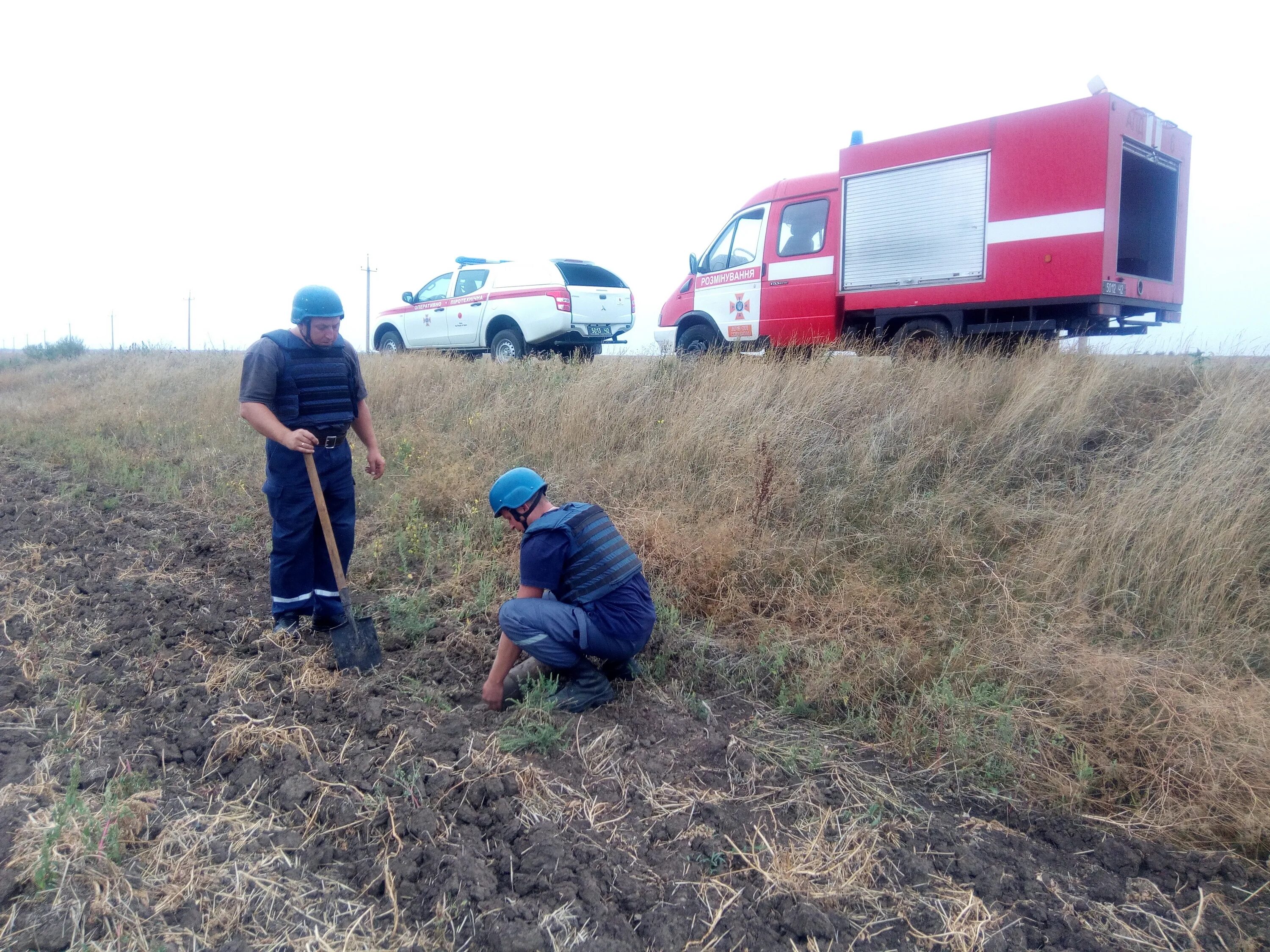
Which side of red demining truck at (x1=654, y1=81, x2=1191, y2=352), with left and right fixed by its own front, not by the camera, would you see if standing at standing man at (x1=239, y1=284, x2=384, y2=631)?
left

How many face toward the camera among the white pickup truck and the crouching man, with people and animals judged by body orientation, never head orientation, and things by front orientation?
0

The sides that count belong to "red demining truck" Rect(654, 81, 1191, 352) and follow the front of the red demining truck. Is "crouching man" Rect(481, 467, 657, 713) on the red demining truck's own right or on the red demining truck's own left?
on the red demining truck's own left

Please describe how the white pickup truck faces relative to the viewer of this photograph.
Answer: facing away from the viewer and to the left of the viewer

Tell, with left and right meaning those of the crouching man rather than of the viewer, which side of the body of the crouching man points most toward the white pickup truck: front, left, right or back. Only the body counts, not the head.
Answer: right

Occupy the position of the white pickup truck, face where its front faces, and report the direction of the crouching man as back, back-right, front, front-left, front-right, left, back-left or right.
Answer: back-left

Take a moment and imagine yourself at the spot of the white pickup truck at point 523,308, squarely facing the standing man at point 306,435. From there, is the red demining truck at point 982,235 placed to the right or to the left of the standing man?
left

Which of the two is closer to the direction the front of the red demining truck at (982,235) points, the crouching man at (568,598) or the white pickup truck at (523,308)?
the white pickup truck

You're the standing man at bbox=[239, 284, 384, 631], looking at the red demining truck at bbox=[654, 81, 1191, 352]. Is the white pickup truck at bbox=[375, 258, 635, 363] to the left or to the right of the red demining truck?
left

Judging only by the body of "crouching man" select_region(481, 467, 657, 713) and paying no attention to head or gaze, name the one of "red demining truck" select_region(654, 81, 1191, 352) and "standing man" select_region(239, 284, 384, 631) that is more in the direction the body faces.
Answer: the standing man

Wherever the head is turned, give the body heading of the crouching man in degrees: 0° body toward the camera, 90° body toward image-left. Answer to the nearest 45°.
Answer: approximately 90°

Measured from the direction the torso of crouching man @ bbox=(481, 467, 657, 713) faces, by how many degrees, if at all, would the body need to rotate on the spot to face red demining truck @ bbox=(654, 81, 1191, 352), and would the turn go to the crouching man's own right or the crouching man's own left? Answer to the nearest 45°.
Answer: approximately 135° to the crouching man's own right
